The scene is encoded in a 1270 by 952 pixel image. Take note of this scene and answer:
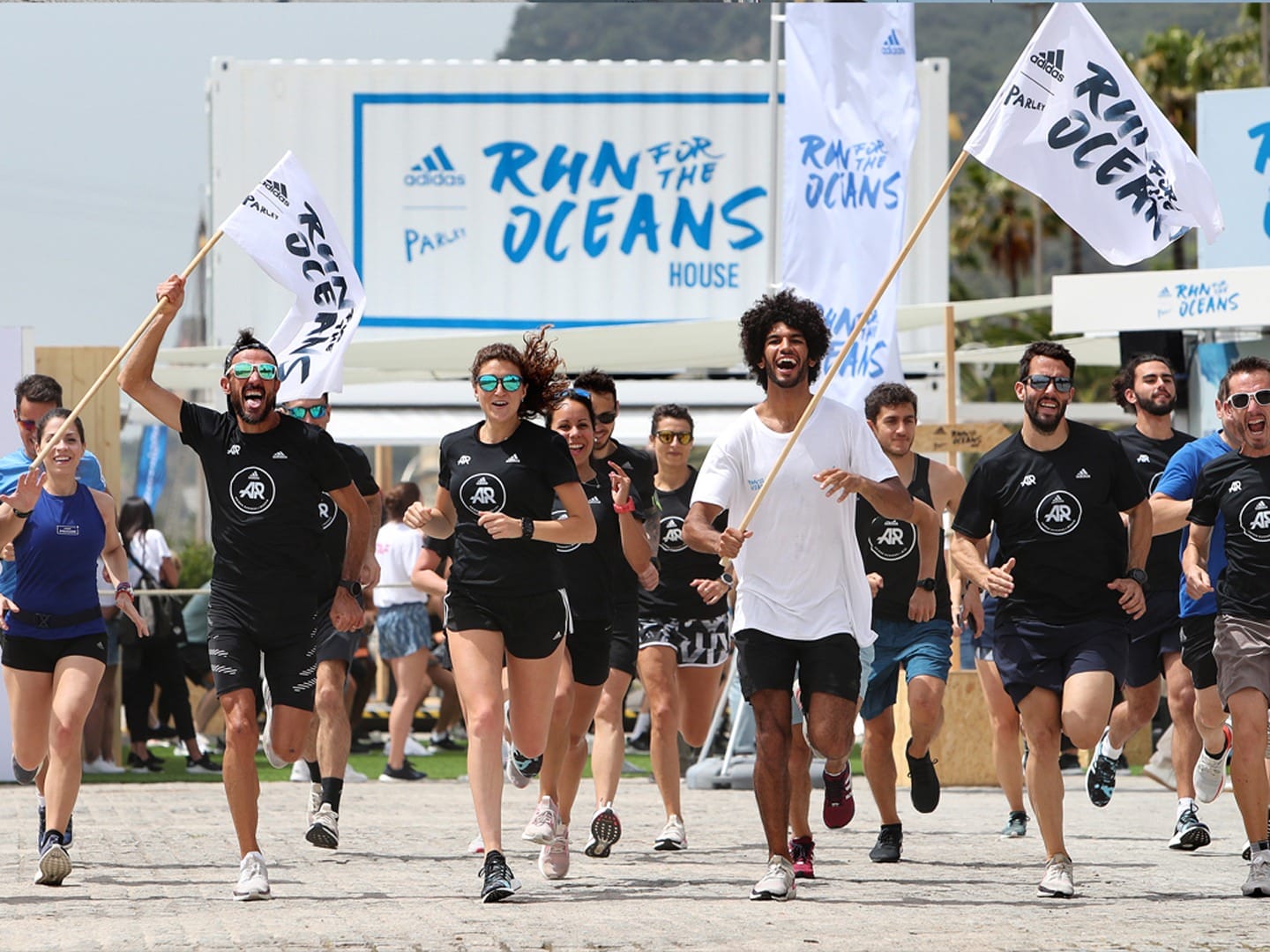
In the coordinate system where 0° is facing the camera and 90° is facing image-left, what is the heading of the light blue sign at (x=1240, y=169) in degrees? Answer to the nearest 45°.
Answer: approximately 0°

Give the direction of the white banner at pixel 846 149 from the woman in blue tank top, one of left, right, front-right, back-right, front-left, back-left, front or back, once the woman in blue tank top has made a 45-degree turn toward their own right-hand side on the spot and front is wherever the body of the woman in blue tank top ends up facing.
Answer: back

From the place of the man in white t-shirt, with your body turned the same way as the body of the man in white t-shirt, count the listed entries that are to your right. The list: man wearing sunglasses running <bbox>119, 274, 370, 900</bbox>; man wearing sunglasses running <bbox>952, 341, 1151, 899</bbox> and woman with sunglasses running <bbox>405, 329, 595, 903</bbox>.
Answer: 2
